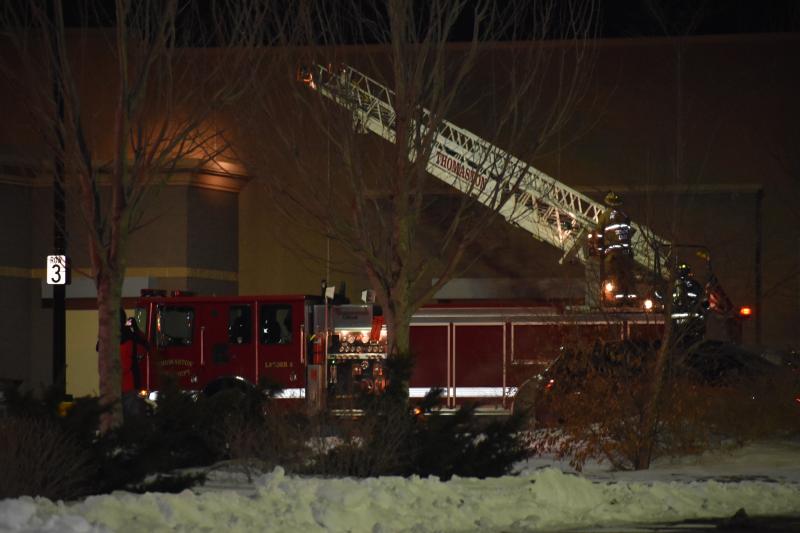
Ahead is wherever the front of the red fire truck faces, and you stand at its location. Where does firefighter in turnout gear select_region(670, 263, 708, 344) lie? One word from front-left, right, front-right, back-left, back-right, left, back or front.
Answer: back-left

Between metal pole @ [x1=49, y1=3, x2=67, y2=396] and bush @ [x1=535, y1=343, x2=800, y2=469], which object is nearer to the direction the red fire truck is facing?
the metal pole

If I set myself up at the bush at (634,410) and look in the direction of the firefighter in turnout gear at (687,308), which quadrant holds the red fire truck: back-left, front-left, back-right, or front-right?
front-left

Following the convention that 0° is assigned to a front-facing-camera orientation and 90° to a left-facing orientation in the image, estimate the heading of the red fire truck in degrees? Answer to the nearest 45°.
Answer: approximately 90°

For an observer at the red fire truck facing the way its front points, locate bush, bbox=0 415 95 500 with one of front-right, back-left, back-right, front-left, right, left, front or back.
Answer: left
